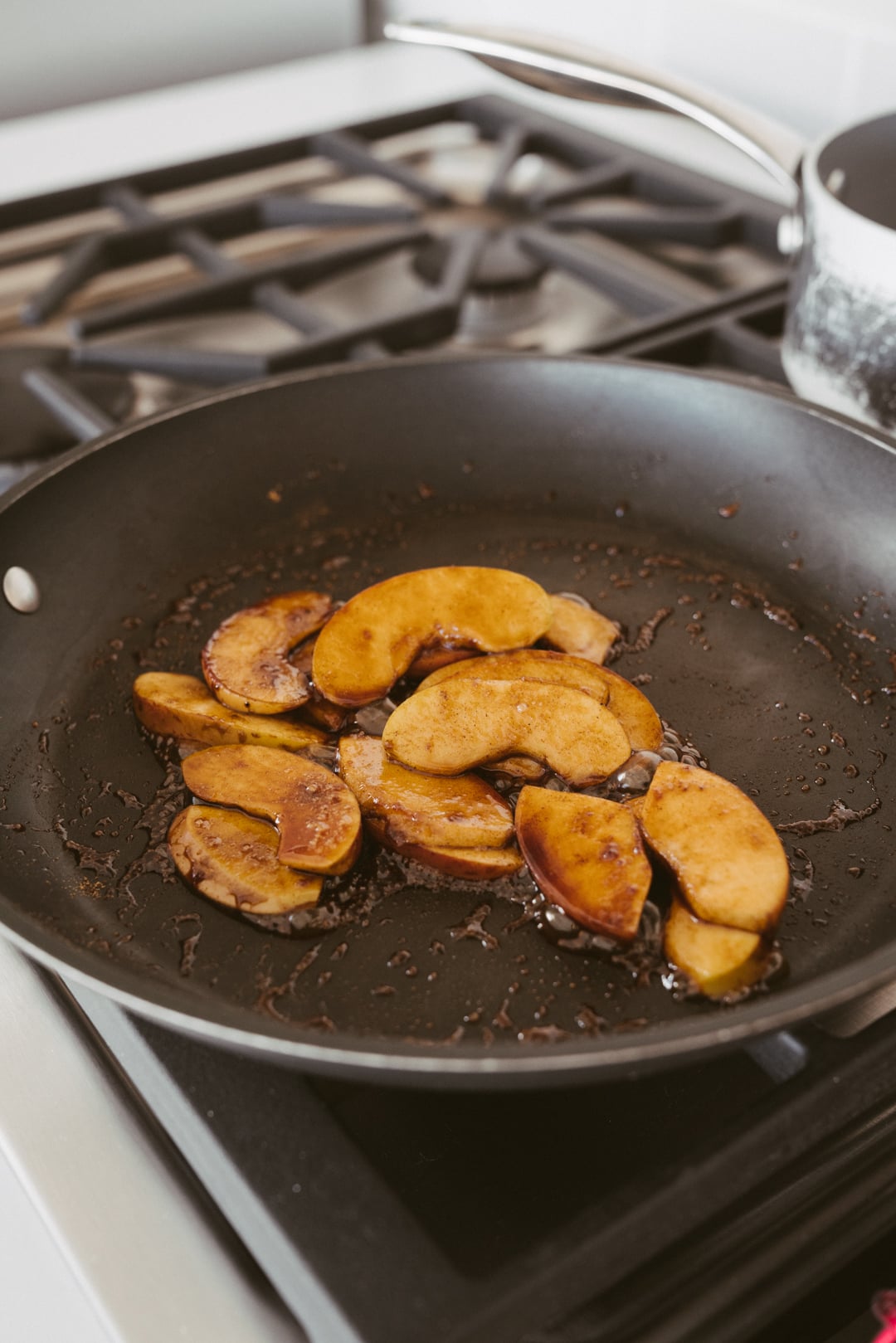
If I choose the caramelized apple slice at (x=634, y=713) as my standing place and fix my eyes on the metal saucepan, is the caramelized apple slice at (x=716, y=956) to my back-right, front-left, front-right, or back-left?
back-right

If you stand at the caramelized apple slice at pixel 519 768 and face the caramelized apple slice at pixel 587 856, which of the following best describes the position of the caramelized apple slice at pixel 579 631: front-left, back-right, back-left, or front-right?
back-left

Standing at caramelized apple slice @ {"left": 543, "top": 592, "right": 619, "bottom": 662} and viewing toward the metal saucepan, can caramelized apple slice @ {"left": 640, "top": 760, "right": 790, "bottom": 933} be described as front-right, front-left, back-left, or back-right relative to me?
back-right
